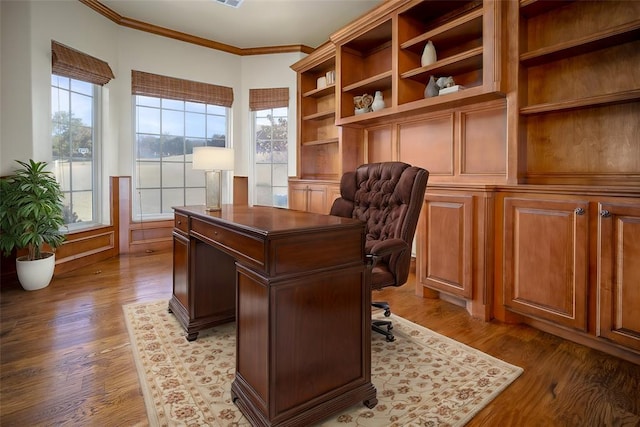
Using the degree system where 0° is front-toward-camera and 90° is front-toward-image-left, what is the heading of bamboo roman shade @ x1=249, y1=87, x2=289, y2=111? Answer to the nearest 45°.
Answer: approximately 0°

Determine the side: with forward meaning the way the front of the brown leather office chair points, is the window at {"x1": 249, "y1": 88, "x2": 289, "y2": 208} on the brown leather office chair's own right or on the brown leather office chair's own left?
on the brown leather office chair's own right

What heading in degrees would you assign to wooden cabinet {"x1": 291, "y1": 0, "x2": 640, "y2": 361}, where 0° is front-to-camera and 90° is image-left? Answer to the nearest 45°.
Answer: approximately 45°

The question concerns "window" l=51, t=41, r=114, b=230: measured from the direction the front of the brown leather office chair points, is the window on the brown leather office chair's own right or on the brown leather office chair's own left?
on the brown leather office chair's own right
